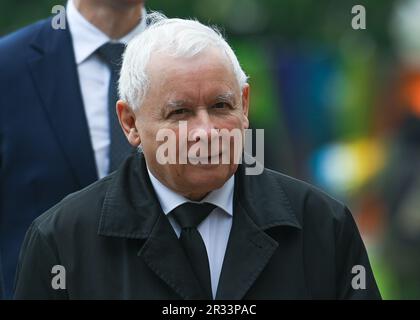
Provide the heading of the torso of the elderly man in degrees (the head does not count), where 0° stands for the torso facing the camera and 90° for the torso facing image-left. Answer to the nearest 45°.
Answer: approximately 0°

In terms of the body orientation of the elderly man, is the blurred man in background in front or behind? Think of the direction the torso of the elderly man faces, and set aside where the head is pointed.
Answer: behind
